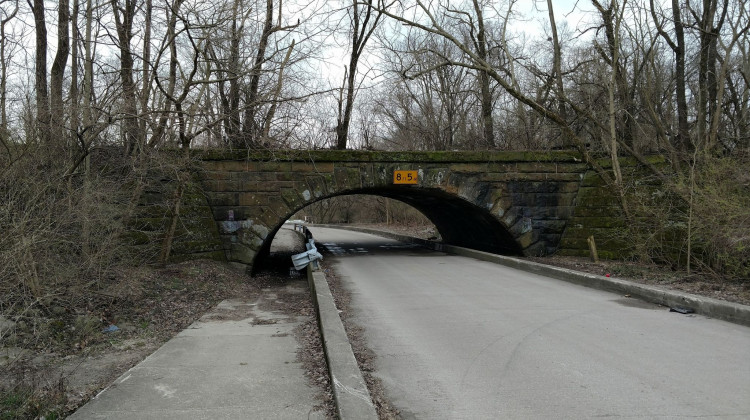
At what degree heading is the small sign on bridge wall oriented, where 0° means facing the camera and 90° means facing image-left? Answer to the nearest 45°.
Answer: approximately 0°
